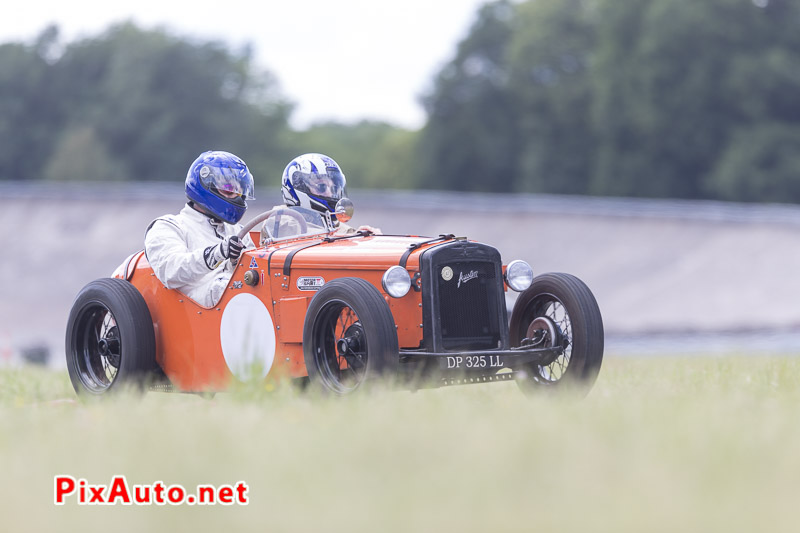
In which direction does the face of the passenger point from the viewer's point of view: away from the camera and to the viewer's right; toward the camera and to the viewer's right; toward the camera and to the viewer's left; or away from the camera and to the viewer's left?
toward the camera and to the viewer's right

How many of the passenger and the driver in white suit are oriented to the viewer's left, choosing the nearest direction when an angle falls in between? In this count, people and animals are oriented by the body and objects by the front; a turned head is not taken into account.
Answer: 0

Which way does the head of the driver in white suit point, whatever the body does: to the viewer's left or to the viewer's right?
to the viewer's right

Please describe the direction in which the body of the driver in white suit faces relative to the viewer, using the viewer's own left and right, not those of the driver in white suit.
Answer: facing the viewer and to the right of the viewer
